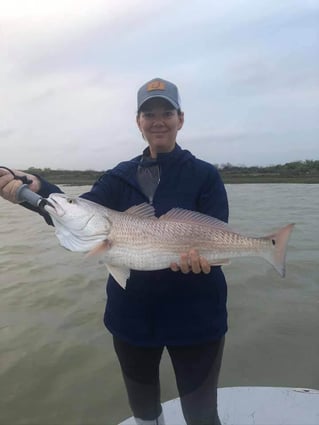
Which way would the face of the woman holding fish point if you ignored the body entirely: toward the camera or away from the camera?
toward the camera

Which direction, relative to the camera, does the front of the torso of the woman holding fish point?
toward the camera
